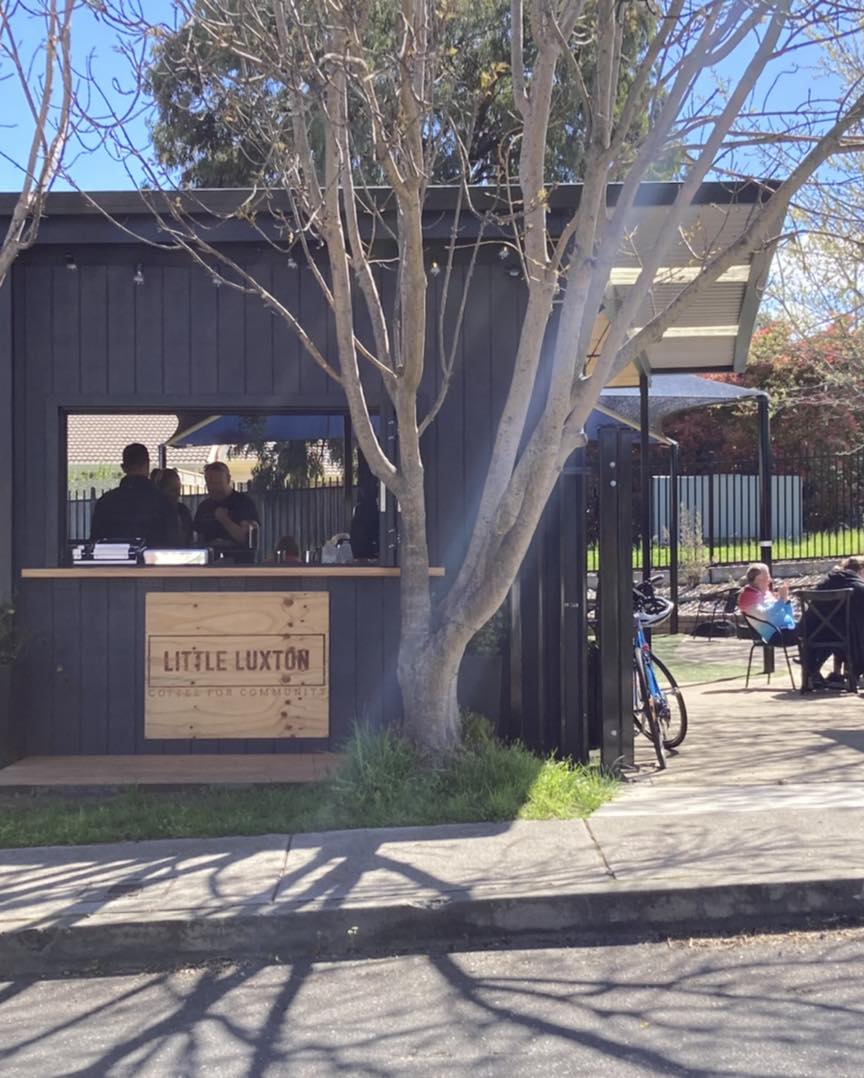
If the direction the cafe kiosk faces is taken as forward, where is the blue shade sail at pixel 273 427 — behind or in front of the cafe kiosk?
behind

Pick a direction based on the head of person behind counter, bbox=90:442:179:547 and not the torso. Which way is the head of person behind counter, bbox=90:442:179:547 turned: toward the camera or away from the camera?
away from the camera

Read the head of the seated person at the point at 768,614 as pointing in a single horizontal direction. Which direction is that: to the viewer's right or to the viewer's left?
to the viewer's right

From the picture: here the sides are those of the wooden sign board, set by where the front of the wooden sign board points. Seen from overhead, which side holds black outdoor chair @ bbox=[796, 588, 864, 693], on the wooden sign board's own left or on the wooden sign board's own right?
on the wooden sign board's own left

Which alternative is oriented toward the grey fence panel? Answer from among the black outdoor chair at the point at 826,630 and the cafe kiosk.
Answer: the black outdoor chair

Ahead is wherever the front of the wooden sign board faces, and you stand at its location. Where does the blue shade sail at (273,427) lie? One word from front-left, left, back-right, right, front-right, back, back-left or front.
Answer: back

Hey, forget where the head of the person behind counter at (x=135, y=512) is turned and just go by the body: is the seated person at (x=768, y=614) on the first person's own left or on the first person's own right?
on the first person's own right

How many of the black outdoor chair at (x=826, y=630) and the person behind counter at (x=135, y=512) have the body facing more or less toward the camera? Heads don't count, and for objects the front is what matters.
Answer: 0

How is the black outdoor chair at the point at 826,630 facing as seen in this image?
away from the camera

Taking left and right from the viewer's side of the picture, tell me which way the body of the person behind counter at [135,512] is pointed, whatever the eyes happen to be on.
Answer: facing away from the viewer

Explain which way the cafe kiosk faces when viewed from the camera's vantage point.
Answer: facing the viewer

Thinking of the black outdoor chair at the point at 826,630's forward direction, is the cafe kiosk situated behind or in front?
behind
